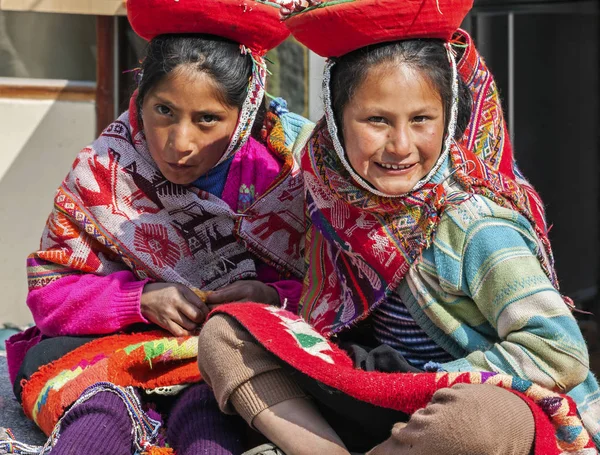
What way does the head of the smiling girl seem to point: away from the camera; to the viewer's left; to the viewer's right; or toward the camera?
toward the camera

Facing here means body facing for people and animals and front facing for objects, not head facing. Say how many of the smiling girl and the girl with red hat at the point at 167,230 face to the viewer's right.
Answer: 0

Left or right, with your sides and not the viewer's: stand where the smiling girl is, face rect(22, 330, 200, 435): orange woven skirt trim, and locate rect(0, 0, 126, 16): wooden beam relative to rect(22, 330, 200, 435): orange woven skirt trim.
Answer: right

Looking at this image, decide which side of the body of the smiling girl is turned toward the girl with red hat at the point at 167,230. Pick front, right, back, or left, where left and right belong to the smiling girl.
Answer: right

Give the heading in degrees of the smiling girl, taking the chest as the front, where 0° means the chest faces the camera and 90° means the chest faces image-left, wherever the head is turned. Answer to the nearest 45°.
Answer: approximately 45°

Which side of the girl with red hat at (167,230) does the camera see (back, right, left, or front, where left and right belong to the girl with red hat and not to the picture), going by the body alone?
front

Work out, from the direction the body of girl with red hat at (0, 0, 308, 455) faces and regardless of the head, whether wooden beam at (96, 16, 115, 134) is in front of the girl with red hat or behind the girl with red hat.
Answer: behind

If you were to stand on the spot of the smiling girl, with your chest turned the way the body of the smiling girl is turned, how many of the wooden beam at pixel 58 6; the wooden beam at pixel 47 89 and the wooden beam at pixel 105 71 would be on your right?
3

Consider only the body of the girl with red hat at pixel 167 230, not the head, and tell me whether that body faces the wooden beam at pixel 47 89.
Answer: no

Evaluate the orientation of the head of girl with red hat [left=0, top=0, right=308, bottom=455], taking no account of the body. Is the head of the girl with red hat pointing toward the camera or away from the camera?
toward the camera

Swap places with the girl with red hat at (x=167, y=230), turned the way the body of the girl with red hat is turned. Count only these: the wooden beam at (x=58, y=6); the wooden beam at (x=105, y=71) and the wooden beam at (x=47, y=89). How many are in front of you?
0

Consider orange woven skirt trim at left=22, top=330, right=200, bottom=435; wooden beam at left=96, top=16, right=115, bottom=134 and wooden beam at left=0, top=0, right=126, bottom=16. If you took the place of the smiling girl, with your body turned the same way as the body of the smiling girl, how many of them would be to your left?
0

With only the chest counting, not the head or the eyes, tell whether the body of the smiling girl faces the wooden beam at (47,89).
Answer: no

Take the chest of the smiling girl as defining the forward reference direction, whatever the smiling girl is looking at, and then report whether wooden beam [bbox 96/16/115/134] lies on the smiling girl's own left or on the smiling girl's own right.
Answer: on the smiling girl's own right
